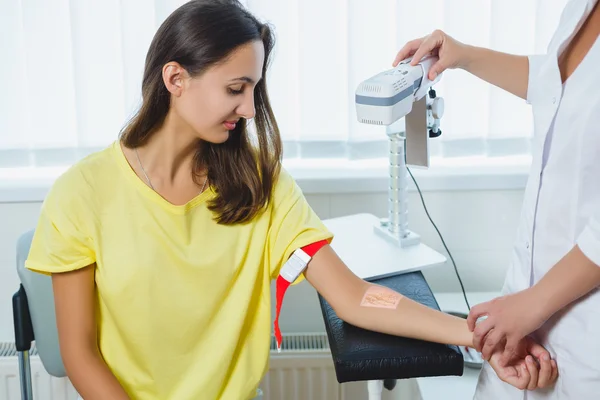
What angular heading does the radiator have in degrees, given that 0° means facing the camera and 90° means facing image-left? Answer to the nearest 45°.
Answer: approximately 0°

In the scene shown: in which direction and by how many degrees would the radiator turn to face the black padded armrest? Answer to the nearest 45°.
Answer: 0° — it already faces it

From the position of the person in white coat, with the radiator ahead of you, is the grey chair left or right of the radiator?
left

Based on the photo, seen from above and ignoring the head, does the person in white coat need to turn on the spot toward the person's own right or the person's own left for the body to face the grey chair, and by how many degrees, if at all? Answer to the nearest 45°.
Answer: approximately 45° to the person's own right

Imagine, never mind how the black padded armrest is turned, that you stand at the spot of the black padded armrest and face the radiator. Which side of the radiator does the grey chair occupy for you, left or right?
left

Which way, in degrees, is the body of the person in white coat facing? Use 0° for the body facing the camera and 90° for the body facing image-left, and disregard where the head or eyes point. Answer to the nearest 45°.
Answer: approximately 45°
